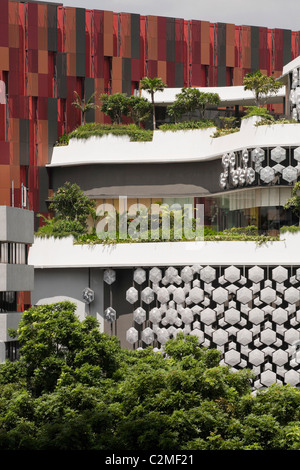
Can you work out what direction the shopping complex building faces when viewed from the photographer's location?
facing the viewer

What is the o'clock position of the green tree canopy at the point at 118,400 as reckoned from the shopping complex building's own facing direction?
The green tree canopy is roughly at 12 o'clock from the shopping complex building.
